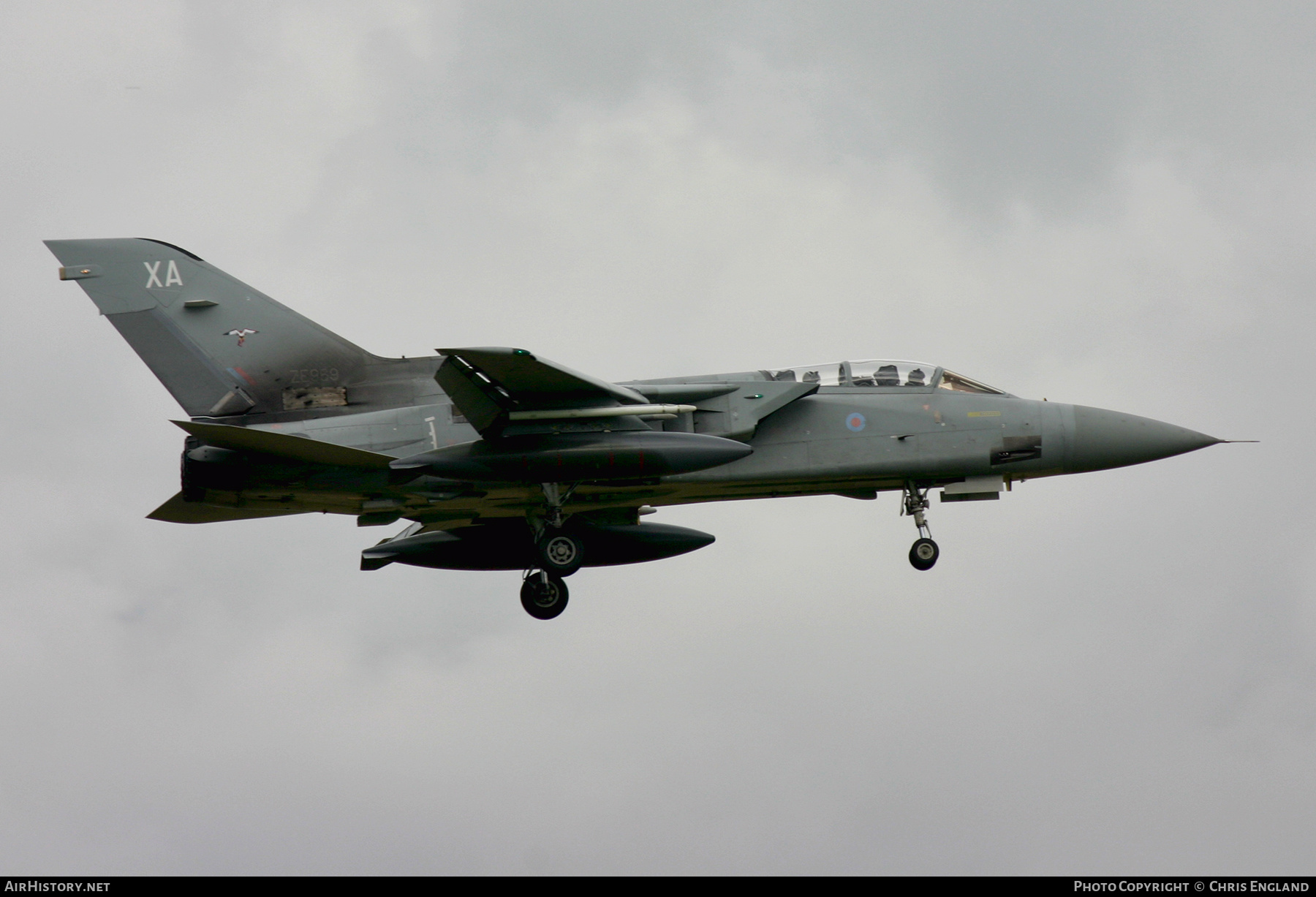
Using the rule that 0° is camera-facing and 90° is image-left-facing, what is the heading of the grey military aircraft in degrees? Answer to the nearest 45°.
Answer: approximately 270°
